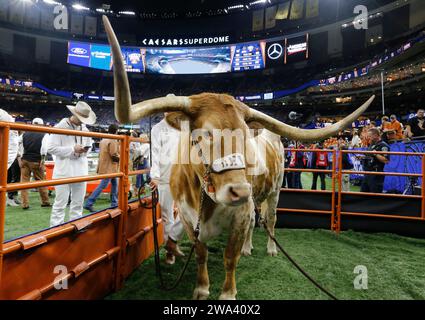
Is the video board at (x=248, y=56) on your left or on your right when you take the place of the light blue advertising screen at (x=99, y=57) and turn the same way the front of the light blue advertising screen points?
on your left

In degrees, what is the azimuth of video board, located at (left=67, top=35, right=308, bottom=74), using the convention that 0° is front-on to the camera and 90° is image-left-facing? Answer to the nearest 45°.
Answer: approximately 0°

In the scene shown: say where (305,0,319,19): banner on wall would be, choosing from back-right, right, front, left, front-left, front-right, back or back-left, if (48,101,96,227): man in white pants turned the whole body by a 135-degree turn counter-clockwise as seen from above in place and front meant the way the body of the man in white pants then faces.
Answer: front-right

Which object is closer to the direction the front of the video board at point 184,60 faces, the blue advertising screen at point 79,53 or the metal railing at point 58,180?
the metal railing

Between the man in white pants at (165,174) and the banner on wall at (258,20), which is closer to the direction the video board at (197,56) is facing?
the man in white pants

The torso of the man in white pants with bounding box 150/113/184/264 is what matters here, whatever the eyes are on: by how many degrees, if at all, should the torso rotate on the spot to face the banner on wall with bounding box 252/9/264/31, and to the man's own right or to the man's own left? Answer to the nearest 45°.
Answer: approximately 135° to the man's own left

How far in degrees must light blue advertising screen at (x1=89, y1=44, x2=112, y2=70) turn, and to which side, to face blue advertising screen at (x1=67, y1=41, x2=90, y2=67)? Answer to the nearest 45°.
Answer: approximately 90° to its right

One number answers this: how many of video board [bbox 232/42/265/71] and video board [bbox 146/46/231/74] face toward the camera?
2

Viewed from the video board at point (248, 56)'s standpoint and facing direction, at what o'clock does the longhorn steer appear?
The longhorn steer is roughly at 12 o'clock from the video board.

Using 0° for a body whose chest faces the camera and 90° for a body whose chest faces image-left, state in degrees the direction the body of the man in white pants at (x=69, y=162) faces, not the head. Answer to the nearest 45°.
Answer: approximately 315°
